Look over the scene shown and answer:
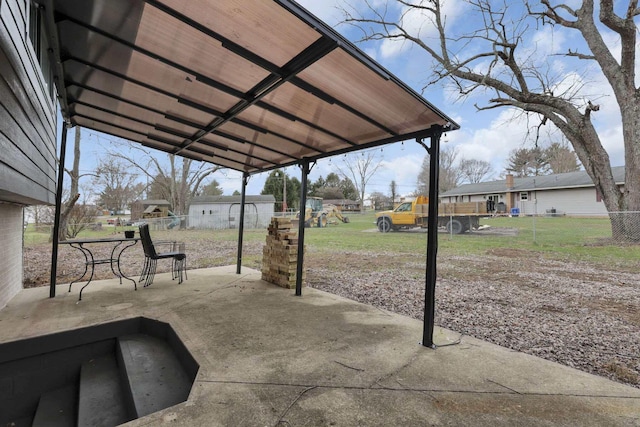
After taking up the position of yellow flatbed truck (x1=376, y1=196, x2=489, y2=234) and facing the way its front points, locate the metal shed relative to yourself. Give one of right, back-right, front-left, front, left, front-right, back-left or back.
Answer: front

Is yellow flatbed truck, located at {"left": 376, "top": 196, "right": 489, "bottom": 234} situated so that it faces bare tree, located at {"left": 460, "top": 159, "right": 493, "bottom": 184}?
no

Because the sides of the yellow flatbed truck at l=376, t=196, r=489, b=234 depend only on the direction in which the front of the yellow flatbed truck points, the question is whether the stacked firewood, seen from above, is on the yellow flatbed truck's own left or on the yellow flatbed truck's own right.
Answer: on the yellow flatbed truck's own left

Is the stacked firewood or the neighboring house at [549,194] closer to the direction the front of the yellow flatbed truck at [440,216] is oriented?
the stacked firewood

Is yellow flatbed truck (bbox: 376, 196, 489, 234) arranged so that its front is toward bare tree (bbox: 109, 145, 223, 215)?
yes

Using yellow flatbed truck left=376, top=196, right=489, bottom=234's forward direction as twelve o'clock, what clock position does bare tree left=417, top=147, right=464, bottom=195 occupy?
The bare tree is roughly at 3 o'clock from the yellow flatbed truck.

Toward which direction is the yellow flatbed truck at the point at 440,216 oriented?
to the viewer's left

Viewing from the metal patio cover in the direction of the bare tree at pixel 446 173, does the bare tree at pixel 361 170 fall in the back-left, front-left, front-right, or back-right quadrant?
front-left

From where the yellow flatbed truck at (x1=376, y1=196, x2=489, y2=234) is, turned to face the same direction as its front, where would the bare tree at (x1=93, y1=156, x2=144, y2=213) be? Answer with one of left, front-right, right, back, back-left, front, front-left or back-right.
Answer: front

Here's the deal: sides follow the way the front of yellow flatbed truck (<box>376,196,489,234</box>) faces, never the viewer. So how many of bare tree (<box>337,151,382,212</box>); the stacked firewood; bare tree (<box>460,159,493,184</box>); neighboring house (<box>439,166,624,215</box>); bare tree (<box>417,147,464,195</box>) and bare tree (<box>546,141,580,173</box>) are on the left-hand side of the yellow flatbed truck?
1

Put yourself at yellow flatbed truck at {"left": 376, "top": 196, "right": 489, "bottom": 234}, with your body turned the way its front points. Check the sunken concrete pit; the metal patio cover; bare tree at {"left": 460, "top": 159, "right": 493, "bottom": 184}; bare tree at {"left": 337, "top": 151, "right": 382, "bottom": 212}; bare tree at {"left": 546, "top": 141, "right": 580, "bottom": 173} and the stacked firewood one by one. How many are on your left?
3

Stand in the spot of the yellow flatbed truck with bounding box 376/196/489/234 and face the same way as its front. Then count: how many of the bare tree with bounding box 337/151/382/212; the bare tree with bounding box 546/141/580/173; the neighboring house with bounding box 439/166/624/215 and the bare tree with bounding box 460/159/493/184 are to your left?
0

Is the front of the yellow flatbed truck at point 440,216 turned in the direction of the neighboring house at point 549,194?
no

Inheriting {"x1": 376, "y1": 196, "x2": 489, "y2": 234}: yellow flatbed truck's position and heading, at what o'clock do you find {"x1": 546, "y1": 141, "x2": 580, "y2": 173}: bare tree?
The bare tree is roughly at 4 o'clock from the yellow flatbed truck.

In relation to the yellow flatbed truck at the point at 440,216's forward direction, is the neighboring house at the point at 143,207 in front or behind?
in front

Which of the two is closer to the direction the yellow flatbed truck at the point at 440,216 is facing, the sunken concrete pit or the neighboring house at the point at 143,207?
the neighboring house
